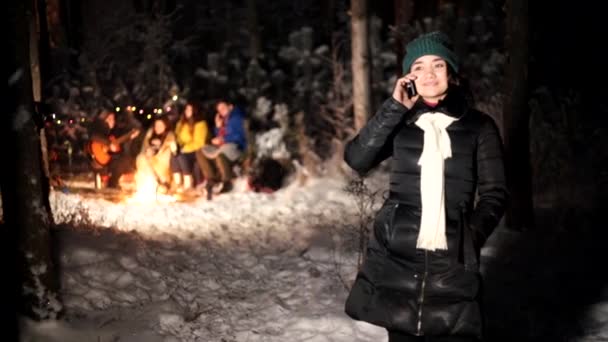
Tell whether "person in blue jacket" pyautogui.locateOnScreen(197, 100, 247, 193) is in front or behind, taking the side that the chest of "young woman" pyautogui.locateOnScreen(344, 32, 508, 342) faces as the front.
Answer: behind

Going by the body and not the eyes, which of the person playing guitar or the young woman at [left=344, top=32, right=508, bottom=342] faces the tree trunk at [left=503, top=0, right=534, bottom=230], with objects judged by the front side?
the person playing guitar

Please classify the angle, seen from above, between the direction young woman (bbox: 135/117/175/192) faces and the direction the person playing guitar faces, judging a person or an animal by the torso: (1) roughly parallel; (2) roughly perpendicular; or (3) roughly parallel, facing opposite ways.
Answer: roughly perpendicular

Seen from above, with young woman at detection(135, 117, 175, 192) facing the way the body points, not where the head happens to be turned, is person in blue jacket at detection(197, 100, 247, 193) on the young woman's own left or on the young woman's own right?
on the young woman's own left

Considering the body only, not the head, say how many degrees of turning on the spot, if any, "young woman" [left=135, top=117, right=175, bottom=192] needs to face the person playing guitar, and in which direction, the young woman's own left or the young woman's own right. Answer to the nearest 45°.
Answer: approximately 90° to the young woman's own right

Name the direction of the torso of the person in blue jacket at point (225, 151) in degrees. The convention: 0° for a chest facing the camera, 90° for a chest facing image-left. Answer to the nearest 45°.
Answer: approximately 45°

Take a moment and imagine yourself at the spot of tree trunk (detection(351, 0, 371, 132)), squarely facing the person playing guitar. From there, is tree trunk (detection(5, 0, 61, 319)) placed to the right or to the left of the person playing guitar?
left

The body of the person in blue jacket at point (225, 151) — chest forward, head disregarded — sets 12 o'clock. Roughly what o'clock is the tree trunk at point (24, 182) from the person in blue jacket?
The tree trunk is roughly at 11 o'clock from the person in blue jacket.
